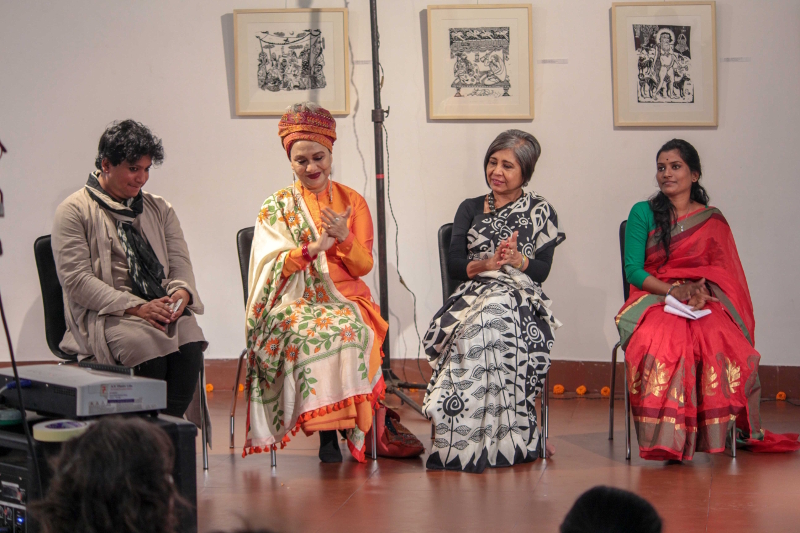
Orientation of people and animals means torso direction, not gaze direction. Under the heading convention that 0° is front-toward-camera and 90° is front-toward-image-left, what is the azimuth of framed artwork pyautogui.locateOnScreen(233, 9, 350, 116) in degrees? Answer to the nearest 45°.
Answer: approximately 0°

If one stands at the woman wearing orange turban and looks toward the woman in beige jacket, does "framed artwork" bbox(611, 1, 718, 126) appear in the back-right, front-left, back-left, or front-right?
back-right

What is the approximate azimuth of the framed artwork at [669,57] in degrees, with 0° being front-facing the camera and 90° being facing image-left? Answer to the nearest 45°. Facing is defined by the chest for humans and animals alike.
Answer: approximately 0°

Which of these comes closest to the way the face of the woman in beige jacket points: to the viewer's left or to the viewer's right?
to the viewer's right

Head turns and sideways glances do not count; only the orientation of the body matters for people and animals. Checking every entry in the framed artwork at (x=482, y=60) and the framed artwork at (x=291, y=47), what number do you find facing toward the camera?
2

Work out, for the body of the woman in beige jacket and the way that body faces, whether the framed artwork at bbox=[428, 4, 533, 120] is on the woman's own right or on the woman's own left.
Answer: on the woman's own left

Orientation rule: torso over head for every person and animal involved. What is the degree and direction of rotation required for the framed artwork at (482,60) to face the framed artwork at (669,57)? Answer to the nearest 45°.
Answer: approximately 90° to its left

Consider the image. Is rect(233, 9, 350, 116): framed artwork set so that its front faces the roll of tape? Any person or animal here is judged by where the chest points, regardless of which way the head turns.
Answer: yes

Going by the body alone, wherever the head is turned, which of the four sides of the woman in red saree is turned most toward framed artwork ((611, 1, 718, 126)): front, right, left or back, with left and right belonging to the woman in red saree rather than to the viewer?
back
